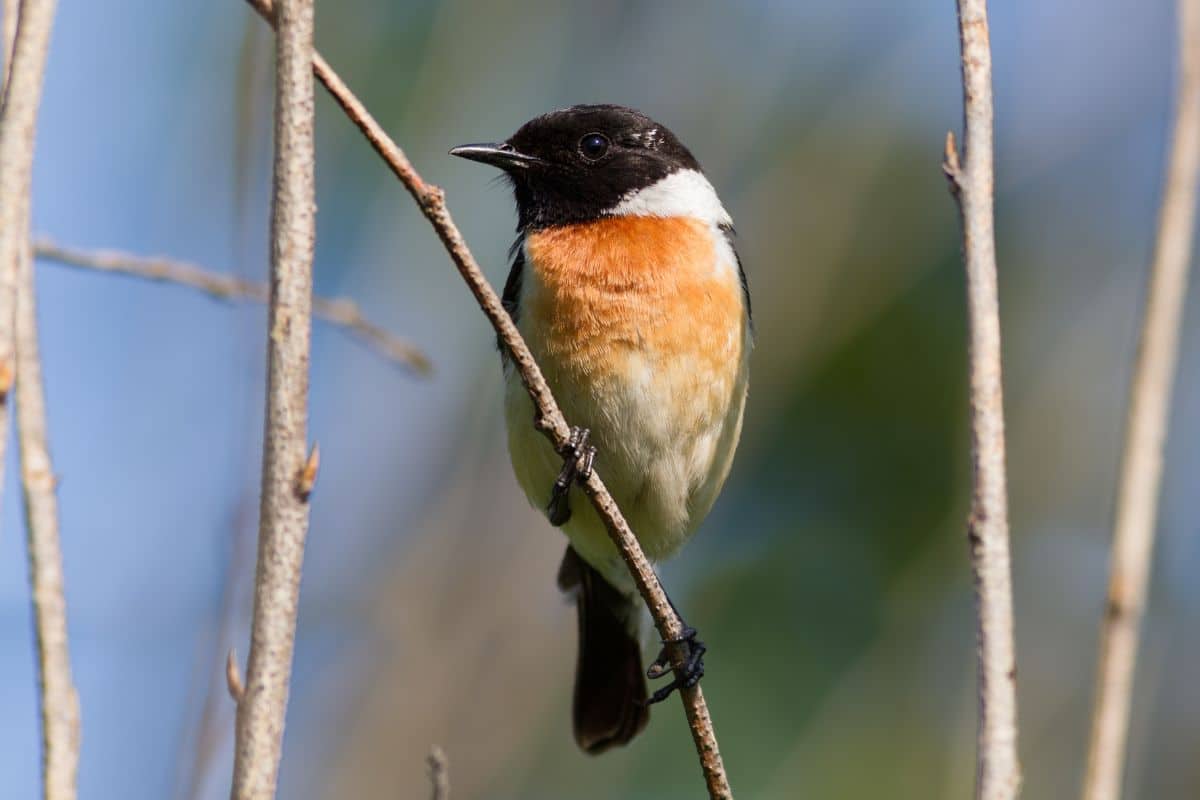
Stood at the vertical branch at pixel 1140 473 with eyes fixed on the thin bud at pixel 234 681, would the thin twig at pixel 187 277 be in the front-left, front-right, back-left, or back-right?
front-right

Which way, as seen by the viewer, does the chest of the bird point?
toward the camera
